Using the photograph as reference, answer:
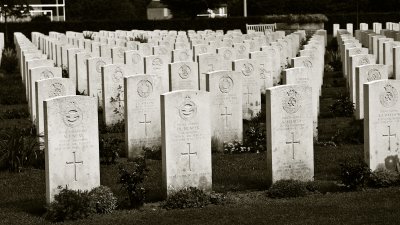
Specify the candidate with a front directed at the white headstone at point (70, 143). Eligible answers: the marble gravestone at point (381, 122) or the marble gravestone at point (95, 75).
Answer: the marble gravestone at point (95, 75)

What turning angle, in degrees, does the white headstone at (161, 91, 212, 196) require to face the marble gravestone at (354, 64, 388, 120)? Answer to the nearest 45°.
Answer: approximately 135° to its left

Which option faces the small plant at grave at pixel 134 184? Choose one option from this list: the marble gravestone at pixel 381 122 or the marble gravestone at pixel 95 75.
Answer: the marble gravestone at pixel 95 75

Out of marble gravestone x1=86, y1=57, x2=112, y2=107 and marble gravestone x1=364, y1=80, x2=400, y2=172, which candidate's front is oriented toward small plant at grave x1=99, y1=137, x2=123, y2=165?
marble gravestone x1=86, y1=57, x2=112, y2=107

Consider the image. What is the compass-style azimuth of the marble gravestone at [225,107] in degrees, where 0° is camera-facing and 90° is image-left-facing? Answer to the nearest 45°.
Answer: approximately 0°

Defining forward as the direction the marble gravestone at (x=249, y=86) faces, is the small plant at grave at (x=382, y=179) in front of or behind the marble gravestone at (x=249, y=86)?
in front

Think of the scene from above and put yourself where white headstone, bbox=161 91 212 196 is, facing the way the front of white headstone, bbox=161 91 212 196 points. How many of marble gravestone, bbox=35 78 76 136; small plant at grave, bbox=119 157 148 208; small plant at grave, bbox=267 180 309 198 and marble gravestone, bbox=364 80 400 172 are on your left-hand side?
2

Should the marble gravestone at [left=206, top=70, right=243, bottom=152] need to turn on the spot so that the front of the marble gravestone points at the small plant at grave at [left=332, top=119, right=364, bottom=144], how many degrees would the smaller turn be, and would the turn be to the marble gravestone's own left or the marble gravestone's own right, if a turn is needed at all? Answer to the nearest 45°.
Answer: approximately 90° to the marble gravestone's own left

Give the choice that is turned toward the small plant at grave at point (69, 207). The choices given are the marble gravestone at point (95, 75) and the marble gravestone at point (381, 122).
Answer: the marble gravestone at point (95, 75)
